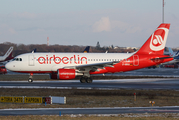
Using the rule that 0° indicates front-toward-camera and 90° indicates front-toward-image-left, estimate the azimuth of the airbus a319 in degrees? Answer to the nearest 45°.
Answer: approximately 90°
